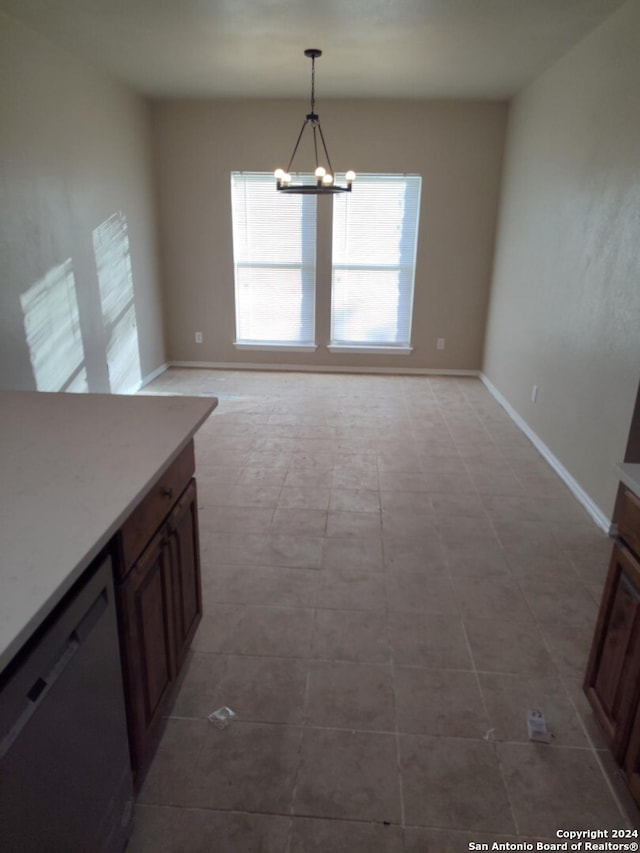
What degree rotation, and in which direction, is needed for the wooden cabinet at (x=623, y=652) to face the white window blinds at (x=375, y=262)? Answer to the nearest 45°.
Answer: approximately 45° to its right

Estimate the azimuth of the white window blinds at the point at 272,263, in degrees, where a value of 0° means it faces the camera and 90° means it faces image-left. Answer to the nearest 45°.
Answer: approximately 0°

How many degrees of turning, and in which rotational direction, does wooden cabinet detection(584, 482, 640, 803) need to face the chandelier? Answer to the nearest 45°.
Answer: approximately 45° to its right

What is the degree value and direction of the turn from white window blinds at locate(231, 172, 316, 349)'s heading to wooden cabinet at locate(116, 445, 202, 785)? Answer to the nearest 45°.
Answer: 0° — it already faces it

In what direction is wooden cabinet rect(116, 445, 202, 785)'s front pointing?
to the viewer's right

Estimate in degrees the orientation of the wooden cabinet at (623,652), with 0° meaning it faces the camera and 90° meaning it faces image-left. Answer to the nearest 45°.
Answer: approximately 90°

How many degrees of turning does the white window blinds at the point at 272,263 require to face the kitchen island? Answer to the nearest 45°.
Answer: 0° — it already faces it

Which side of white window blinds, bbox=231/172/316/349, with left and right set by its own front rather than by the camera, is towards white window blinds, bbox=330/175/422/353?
left
